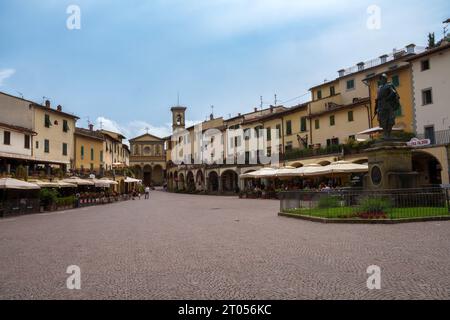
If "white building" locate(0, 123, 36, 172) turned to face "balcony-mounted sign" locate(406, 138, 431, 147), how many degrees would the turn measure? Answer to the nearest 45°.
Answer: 0° — it already faces it

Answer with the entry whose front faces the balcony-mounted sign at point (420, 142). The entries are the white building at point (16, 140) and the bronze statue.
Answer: the white building

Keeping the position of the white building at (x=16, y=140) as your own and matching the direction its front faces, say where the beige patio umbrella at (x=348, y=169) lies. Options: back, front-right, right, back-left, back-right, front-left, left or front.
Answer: front

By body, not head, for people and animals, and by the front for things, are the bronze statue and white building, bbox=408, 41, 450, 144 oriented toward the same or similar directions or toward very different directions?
same or similar directions

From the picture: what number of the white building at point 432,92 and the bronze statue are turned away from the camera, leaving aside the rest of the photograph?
0

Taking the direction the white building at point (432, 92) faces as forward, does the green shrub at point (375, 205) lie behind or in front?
in front

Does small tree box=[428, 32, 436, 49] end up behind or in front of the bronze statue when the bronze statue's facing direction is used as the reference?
behind

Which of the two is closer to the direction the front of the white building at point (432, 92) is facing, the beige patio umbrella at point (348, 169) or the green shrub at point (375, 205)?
the beige patio umbrella

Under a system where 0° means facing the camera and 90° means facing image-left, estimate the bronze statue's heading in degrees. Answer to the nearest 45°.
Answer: approximately 45°

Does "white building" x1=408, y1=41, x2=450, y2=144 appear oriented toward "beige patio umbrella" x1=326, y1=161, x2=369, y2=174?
no

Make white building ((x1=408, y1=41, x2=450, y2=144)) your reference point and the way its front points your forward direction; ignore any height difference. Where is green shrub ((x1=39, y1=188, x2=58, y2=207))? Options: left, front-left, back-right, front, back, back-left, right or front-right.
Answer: front

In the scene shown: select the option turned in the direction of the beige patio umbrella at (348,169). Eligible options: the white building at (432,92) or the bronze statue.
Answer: the white building

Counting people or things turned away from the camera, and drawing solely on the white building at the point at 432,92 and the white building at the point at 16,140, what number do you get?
0
